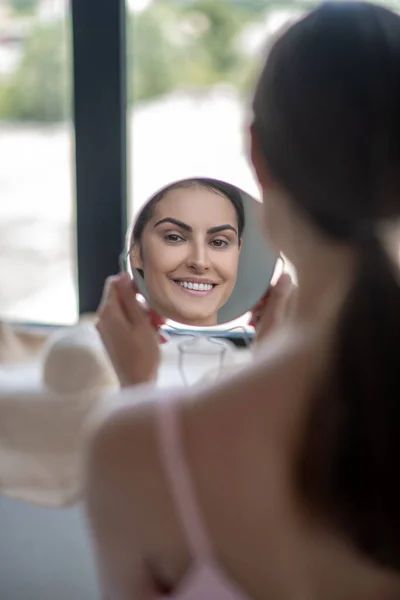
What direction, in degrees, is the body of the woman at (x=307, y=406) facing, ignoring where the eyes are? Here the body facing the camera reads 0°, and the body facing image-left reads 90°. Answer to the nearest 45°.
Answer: approximately 180°

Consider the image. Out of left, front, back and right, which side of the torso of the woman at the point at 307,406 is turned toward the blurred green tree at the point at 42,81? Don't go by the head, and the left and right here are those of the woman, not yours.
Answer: front

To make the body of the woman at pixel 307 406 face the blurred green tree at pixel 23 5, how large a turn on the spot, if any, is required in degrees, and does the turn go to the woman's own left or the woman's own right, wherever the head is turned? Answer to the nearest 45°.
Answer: approximately 45° to the woman's own left

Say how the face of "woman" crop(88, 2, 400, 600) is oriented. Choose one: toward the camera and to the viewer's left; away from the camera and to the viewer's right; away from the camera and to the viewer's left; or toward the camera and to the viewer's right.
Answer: away from the camera and to the viewer's left

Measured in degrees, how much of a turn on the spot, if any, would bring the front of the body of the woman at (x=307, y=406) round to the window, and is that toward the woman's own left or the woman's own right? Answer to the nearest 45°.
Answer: approximately 45° to the woman's own left
